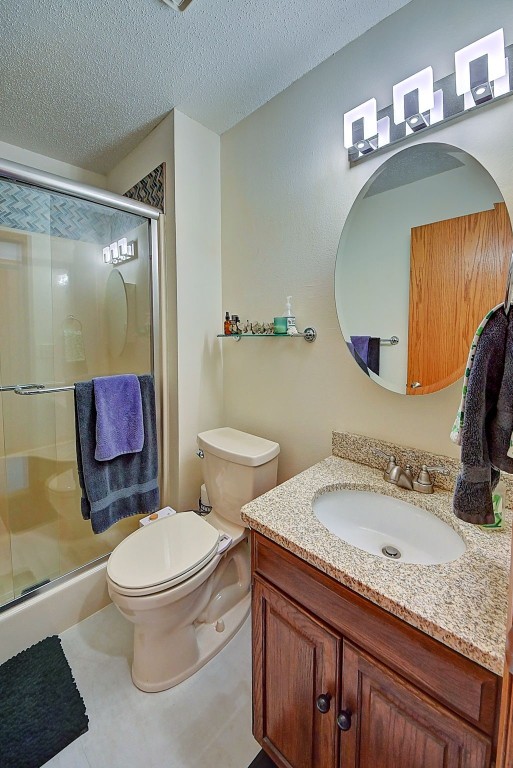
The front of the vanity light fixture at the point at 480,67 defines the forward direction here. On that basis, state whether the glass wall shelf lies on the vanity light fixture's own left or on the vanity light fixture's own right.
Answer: on the vanity light fixture's own right

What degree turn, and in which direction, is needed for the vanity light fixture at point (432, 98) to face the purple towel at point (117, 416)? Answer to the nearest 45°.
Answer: approximately 45° to its right

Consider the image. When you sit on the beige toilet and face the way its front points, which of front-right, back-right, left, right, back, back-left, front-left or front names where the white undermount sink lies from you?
left

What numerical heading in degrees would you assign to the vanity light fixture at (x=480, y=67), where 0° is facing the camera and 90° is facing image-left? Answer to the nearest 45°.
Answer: approximately 45°

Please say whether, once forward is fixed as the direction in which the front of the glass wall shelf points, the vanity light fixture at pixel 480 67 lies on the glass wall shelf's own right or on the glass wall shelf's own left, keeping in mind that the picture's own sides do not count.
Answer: on the glass wall shelf's own left
